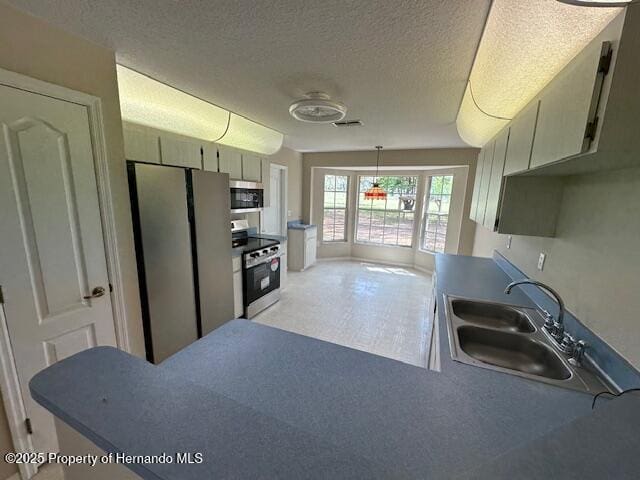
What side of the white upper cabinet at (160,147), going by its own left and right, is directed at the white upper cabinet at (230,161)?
left

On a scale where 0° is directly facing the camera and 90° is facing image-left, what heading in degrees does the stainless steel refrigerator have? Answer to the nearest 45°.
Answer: approximately 315°

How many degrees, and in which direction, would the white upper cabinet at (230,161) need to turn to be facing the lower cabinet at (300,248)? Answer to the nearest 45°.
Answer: approximately 90° to its left

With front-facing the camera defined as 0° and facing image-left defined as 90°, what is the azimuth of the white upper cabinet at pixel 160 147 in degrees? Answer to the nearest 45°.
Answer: approximately 315°

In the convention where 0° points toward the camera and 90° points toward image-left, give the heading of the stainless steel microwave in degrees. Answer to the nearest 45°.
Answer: approximately 315°
